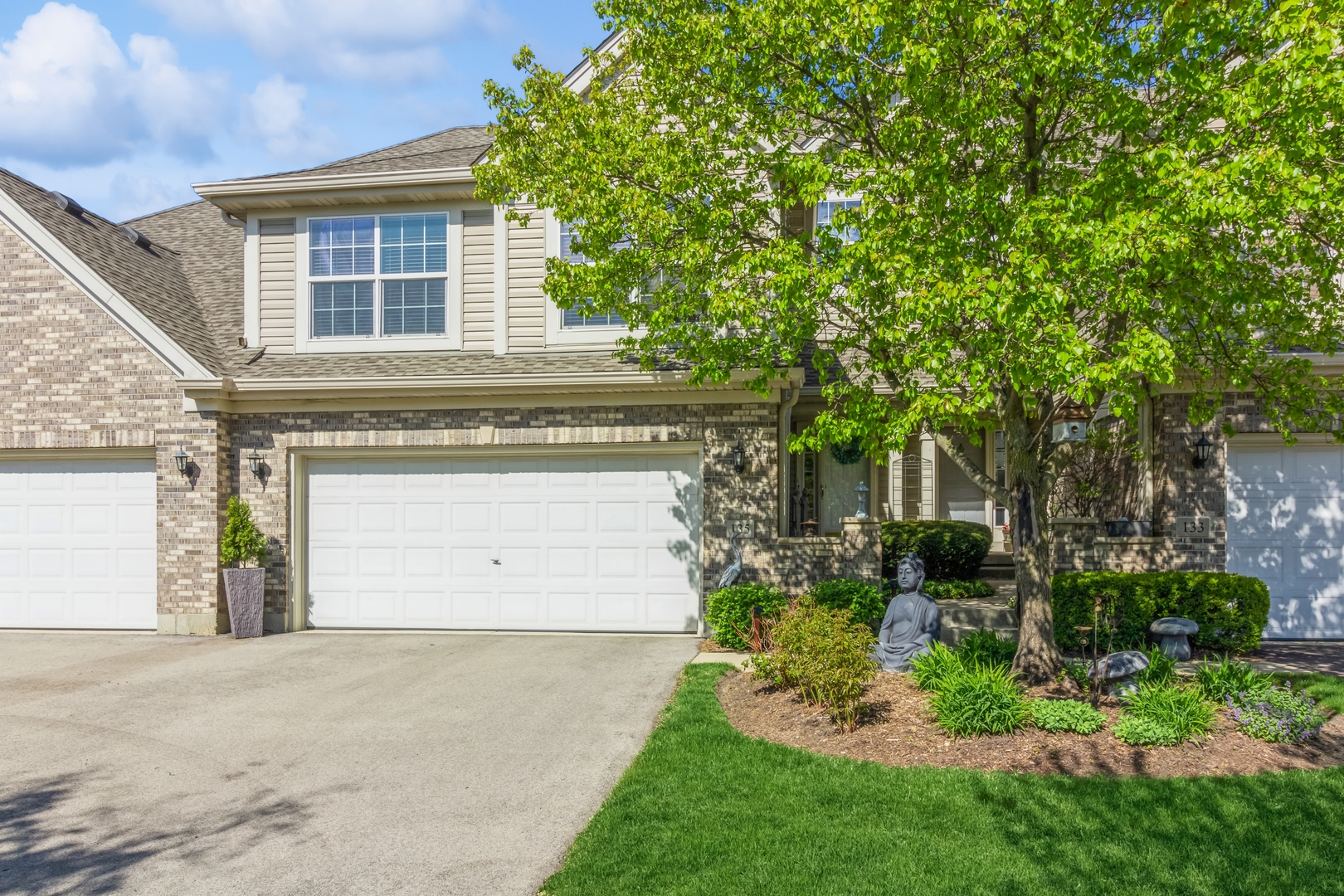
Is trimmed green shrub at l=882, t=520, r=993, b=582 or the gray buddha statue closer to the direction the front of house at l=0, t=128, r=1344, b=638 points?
the gray buddha statue

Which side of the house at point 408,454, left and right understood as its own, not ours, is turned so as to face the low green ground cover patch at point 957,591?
left

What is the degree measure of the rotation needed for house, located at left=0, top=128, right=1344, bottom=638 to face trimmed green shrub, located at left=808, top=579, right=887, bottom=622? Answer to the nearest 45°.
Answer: approximately 90° to its left

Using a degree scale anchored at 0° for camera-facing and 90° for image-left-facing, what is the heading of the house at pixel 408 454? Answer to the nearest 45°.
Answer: approximately 0°

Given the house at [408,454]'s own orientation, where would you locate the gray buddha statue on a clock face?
The gray buddha statue is roughly at 10 o'clock from the house.

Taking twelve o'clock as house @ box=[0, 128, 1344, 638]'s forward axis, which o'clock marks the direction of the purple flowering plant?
The purple flowering plant is roughly at 10 o'clock from the house.
